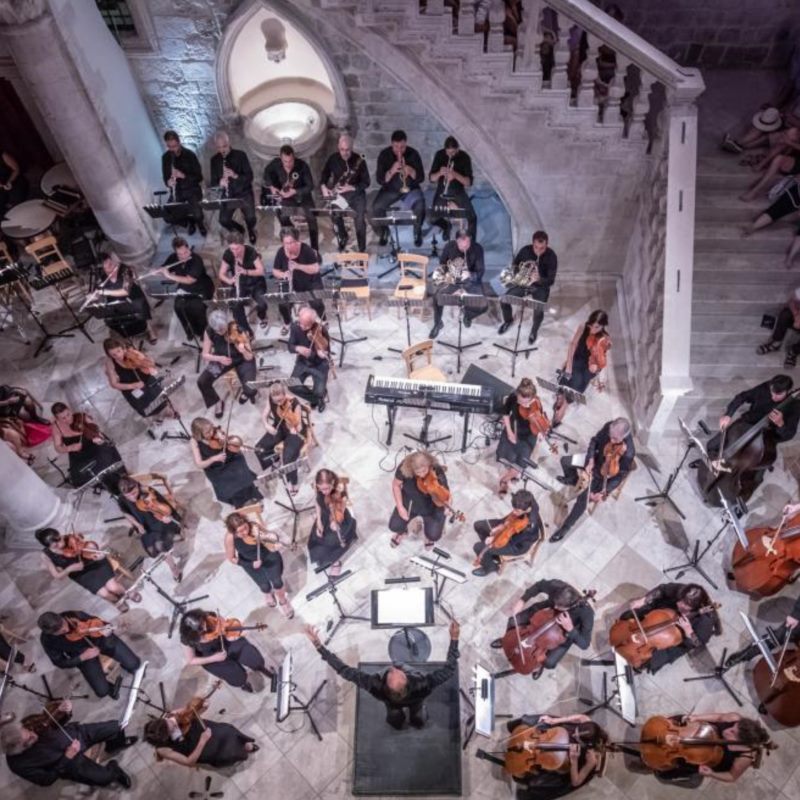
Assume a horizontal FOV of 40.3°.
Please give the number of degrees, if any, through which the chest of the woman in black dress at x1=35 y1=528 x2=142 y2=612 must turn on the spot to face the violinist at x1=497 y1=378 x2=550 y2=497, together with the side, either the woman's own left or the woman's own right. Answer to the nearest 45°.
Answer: approximately 45° to the woman's own left

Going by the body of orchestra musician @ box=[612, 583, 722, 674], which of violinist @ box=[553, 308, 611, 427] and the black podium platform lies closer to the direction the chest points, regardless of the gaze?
the black podium platform

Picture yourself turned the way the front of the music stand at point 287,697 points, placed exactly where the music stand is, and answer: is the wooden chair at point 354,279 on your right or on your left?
on your right

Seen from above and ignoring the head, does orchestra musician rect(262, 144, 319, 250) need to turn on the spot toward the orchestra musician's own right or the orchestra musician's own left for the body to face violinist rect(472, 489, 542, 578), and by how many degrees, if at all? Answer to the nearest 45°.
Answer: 0° — they already face them

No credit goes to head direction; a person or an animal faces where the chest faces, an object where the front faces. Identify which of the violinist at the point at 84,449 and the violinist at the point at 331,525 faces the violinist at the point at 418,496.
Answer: the violinist at the point at 84,449

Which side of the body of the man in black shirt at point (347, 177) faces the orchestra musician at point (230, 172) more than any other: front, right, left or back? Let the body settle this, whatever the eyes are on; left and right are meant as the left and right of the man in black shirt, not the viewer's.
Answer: right

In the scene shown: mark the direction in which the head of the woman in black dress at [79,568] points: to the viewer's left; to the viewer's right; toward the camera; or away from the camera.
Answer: to the viewer's right

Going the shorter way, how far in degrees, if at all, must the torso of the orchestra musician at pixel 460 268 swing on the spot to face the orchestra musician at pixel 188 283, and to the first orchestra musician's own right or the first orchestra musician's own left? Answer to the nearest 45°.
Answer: approximately 90° to the first orchestra musician's own right

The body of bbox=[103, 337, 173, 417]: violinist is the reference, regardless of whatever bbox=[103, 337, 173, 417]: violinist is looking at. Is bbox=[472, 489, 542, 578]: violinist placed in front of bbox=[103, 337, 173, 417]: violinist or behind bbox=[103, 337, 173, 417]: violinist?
in front

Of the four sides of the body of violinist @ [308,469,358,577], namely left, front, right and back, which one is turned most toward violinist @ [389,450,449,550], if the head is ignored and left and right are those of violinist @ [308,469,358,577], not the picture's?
left

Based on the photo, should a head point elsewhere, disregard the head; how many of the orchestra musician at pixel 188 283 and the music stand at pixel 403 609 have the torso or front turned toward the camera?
2
